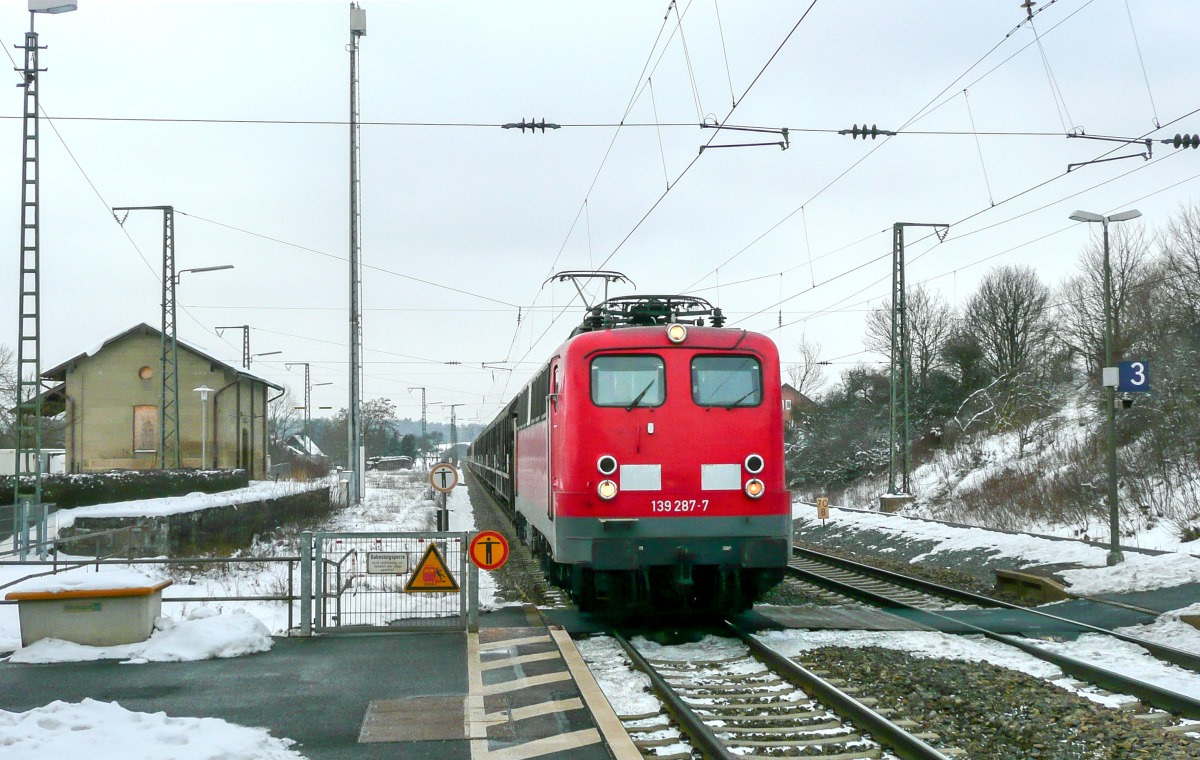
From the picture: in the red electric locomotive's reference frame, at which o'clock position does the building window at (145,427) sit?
The building window is roughly at 5 o'clock from the red electric locomotive.

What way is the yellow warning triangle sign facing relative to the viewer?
toward the camera

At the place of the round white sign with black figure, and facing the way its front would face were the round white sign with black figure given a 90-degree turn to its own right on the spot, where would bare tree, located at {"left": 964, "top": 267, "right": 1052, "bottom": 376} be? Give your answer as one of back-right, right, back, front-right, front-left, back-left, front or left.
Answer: back-right

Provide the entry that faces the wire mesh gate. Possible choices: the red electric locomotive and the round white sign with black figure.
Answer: the round white sign with black figure

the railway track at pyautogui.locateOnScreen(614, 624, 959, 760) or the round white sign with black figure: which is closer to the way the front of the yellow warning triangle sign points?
the railway track

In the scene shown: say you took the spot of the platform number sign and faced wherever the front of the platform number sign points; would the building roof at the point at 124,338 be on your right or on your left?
on your right

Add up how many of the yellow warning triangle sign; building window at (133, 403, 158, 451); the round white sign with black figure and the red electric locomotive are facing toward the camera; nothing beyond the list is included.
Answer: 4

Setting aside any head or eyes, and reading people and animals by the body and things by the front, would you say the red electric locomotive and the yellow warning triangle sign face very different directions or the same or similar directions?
same or similar directions

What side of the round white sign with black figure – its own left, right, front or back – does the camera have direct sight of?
front

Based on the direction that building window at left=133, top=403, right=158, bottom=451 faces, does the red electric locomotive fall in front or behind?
in front

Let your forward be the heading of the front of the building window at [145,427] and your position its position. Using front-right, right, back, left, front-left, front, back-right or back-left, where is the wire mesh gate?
front

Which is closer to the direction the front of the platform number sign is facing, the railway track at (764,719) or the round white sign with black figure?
the railway track
